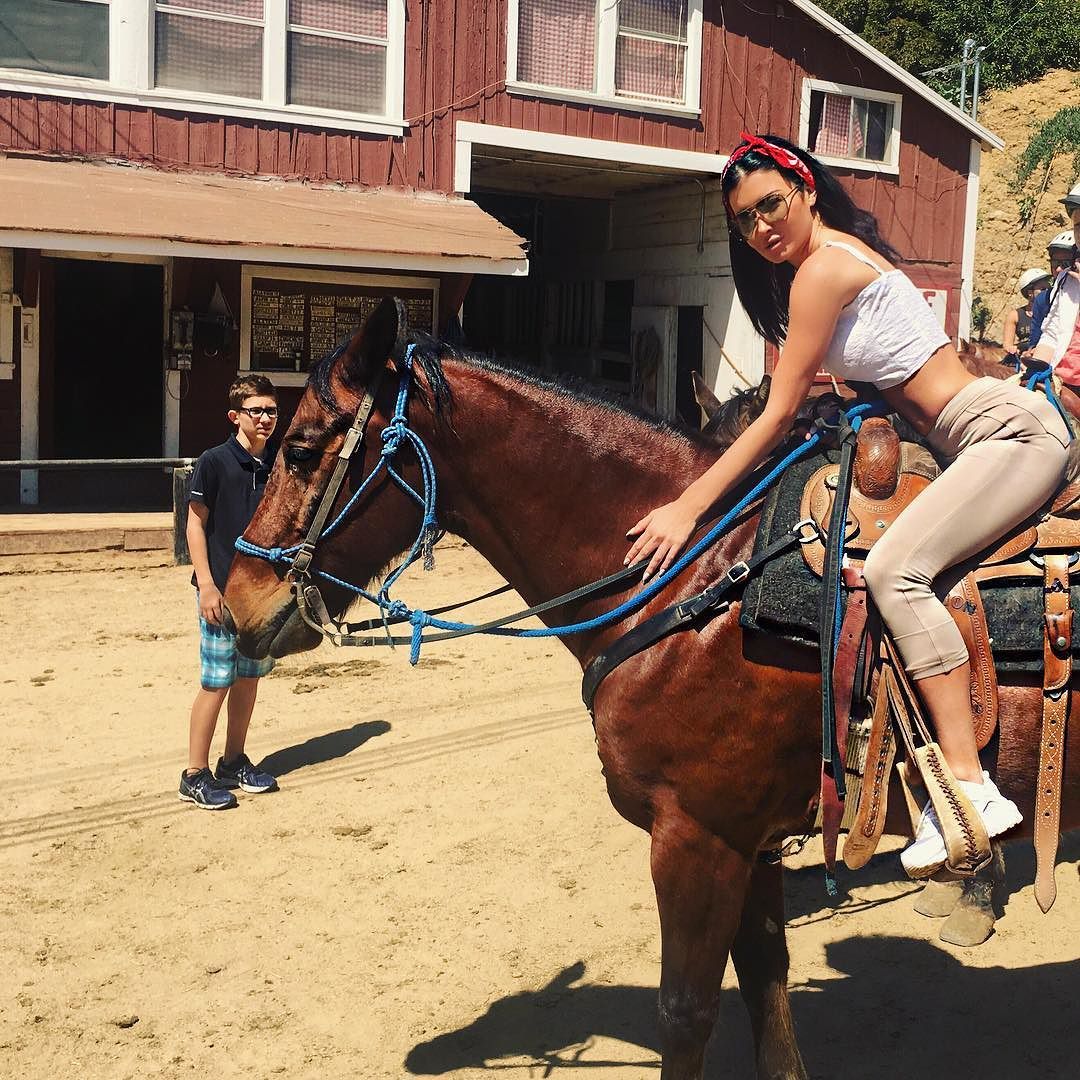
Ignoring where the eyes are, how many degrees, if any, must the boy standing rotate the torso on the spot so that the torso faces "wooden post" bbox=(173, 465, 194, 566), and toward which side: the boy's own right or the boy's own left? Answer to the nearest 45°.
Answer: approximately 135° to the boy's own left

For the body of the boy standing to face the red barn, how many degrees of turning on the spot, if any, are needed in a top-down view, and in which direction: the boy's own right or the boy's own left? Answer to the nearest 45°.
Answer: approximately 135° to the boy's own left

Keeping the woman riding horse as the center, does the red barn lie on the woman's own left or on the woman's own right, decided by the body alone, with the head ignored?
on the woman's own right

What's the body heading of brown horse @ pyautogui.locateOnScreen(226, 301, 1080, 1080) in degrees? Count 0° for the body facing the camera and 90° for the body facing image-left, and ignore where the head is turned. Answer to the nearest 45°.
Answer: approximately 90°

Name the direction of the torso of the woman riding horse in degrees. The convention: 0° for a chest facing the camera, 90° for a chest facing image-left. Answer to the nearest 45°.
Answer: approximately 90°

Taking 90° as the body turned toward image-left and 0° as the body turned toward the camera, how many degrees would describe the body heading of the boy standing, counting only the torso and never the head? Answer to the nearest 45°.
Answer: approximately 315°

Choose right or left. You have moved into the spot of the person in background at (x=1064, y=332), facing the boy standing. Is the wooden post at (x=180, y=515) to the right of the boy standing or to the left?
right

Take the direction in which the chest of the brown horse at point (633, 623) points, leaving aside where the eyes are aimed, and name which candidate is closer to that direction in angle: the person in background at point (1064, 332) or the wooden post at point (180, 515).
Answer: the wooden post

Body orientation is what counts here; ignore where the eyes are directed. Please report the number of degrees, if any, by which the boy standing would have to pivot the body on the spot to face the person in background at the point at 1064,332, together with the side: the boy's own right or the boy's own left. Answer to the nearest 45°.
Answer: approximately 45° to the boy's own left
